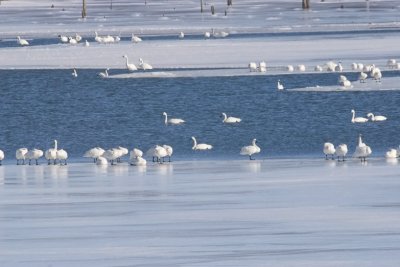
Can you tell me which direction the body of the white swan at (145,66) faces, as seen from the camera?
to the viewer's left

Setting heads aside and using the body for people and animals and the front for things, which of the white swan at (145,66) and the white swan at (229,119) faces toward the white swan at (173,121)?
the white swan at (229,119)

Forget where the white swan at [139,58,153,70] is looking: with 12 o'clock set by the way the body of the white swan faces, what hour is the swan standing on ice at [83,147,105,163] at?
The swan standing on ice is roughly at 9 o'clock from the white swan.

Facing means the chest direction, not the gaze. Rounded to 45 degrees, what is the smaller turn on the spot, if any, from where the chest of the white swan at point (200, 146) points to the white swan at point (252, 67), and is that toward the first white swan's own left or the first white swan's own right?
approximately 90° to the first white swan's own right

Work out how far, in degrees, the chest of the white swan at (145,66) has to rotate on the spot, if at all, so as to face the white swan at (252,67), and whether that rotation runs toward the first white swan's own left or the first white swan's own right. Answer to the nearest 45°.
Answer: approximately 135° to the first white swan's own left

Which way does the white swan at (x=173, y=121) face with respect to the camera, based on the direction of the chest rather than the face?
to the viewer's left

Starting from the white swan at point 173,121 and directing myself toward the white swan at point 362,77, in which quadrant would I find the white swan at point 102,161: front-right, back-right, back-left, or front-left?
back-right

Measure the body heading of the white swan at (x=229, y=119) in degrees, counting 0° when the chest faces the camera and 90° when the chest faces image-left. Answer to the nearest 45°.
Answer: approximately 90°

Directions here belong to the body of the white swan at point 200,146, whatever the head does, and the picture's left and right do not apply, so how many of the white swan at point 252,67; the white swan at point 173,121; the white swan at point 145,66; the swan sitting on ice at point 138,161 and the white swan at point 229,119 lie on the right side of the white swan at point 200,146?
4

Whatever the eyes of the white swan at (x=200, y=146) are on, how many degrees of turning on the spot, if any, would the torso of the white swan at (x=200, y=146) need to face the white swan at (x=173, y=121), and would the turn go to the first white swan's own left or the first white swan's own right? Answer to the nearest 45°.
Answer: approximately 90° to the first white swan's own right

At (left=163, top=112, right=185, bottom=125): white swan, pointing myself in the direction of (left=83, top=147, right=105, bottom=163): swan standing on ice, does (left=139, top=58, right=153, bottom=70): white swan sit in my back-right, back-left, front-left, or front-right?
back-right

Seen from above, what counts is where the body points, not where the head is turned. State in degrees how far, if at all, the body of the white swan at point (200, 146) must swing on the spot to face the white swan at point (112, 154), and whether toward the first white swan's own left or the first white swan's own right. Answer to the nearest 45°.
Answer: approximately 45° to the first white swan's own left
